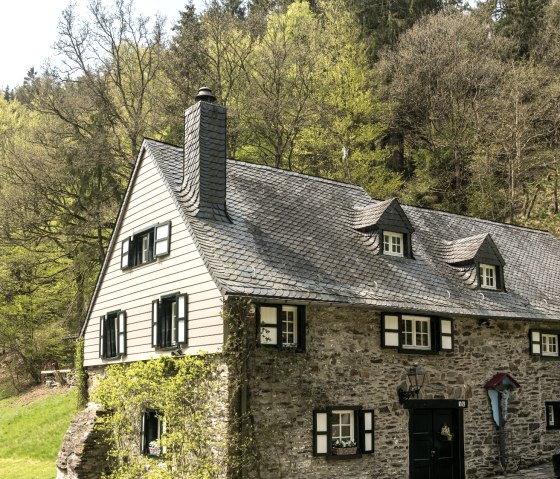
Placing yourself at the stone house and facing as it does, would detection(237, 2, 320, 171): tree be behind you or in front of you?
behind

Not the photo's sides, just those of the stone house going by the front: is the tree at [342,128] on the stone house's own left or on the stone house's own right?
on the stone house's own left
